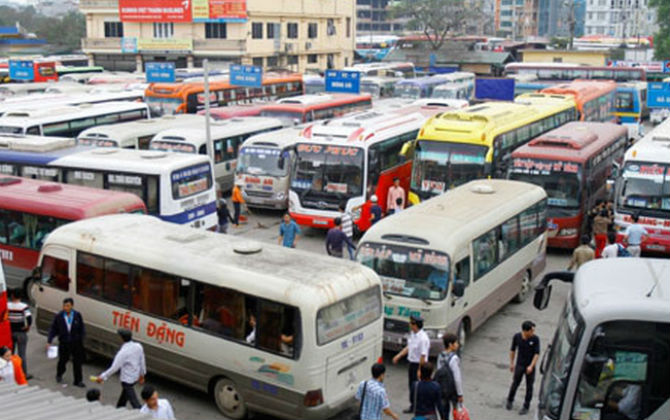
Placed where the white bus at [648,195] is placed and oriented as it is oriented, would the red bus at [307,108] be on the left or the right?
on its right

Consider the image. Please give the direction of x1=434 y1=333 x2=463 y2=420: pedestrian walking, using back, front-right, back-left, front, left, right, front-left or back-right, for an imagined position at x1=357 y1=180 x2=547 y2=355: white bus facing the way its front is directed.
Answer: front-left

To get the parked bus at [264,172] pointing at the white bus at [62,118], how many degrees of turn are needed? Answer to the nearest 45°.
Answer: approximately 90° to its right

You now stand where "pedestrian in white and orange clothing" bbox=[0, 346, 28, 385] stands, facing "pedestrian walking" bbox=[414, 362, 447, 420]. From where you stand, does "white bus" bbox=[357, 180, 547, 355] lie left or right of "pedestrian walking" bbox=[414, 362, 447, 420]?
left

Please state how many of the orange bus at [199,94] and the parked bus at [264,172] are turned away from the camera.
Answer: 0

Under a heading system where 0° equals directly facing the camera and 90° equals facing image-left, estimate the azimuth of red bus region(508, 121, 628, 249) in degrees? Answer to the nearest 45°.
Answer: approximately 45°

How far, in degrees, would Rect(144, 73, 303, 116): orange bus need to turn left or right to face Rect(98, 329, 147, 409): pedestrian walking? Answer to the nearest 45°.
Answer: approximately 45° to its left

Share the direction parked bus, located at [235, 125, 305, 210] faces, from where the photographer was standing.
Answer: facing the viewer and to the left of the viewer
